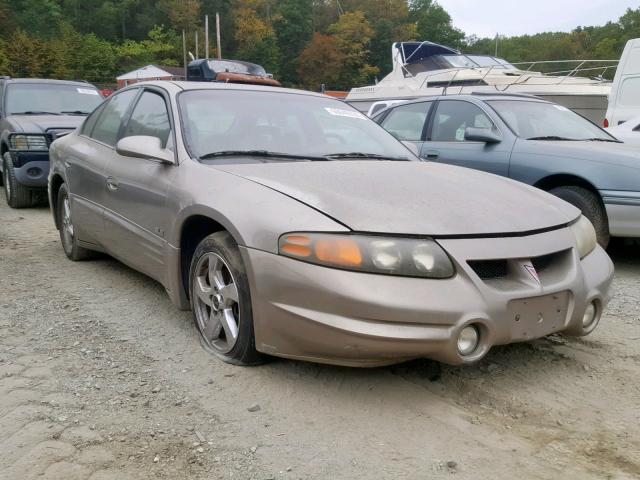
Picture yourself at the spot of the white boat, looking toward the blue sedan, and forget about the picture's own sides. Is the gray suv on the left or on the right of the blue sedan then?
right

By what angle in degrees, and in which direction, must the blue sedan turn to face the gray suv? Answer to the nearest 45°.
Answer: approximately 135° to its right

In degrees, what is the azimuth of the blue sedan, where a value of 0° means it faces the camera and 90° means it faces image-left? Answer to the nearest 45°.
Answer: approximately 315°

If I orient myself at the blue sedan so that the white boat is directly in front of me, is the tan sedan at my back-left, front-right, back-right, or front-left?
back-left

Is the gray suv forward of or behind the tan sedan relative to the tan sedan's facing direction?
behind

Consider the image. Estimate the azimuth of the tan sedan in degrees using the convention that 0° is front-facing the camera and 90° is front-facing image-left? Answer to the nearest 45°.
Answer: approximately 315°

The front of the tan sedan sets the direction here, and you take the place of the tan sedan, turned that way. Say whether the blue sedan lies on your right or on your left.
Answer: on your left

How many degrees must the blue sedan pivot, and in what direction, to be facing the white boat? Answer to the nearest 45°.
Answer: approximately 135° to its left
